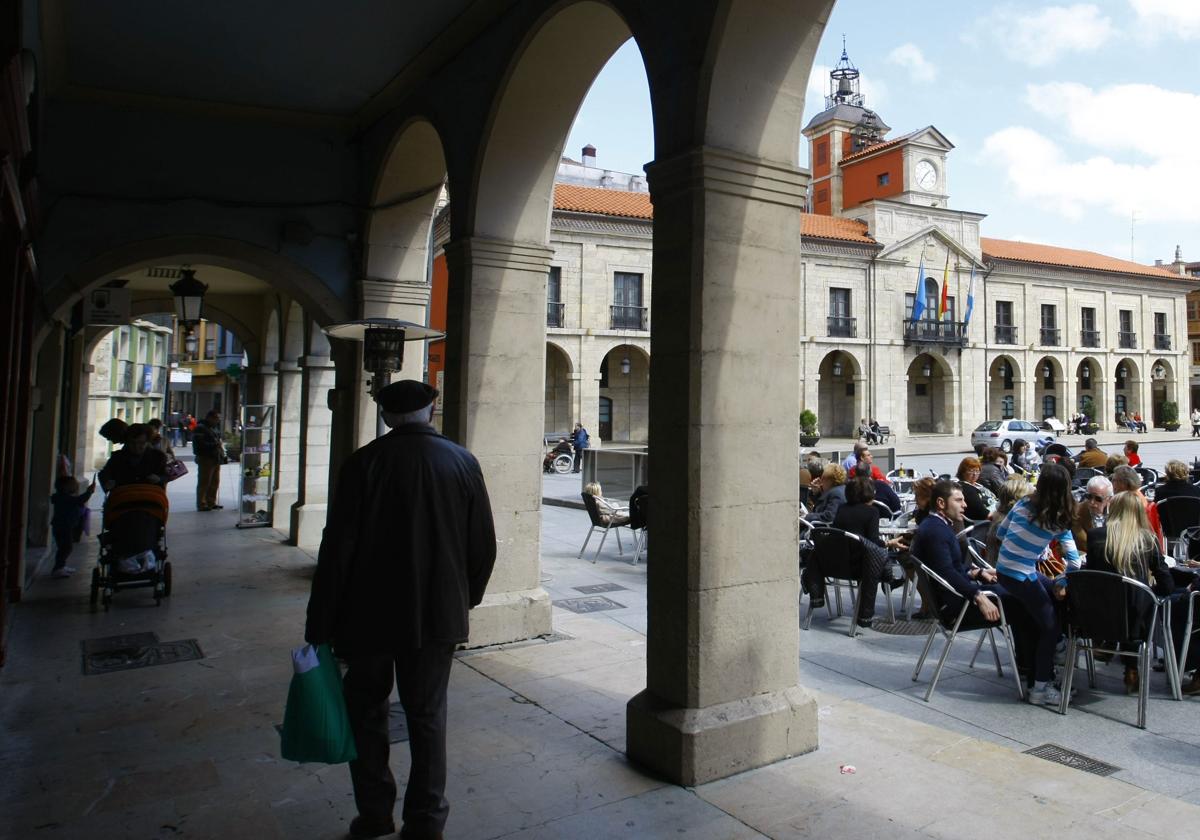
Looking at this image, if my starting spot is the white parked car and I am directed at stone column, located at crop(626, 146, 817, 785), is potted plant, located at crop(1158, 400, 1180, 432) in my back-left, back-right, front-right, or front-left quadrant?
back-left

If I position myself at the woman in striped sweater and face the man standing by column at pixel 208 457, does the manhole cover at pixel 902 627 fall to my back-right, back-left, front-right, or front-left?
front-right

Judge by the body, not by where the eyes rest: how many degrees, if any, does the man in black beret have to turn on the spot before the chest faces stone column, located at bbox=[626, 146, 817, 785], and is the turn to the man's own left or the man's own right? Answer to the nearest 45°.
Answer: approximately 90° to the man's own right

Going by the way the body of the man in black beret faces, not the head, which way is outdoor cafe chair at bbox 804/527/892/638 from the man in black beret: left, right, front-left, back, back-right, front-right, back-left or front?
front-right

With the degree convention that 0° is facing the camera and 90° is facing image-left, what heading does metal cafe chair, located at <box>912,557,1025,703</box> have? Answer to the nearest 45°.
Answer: approximately 270°

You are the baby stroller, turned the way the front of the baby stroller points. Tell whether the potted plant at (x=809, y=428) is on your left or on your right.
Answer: on your left

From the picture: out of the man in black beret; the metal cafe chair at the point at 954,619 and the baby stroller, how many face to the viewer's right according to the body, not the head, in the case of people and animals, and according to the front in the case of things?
1

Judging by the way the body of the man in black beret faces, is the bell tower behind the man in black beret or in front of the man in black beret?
in front

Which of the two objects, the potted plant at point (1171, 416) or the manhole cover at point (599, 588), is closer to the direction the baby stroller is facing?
the manhole cover

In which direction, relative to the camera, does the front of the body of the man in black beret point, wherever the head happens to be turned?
away from the camera

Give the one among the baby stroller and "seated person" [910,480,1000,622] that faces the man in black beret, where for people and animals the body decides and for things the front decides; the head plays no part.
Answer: the baby stroller

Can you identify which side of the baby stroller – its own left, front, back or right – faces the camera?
front

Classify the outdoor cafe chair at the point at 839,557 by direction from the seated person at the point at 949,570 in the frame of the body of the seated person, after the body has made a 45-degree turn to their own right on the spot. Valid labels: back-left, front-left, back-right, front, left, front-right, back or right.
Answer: back

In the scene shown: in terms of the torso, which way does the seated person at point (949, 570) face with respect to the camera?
to the viewer's right

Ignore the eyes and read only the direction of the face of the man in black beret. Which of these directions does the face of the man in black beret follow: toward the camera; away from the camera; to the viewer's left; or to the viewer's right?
away from the camera

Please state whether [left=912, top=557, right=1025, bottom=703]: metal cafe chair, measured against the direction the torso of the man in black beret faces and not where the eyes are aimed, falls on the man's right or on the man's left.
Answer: on the man's right
